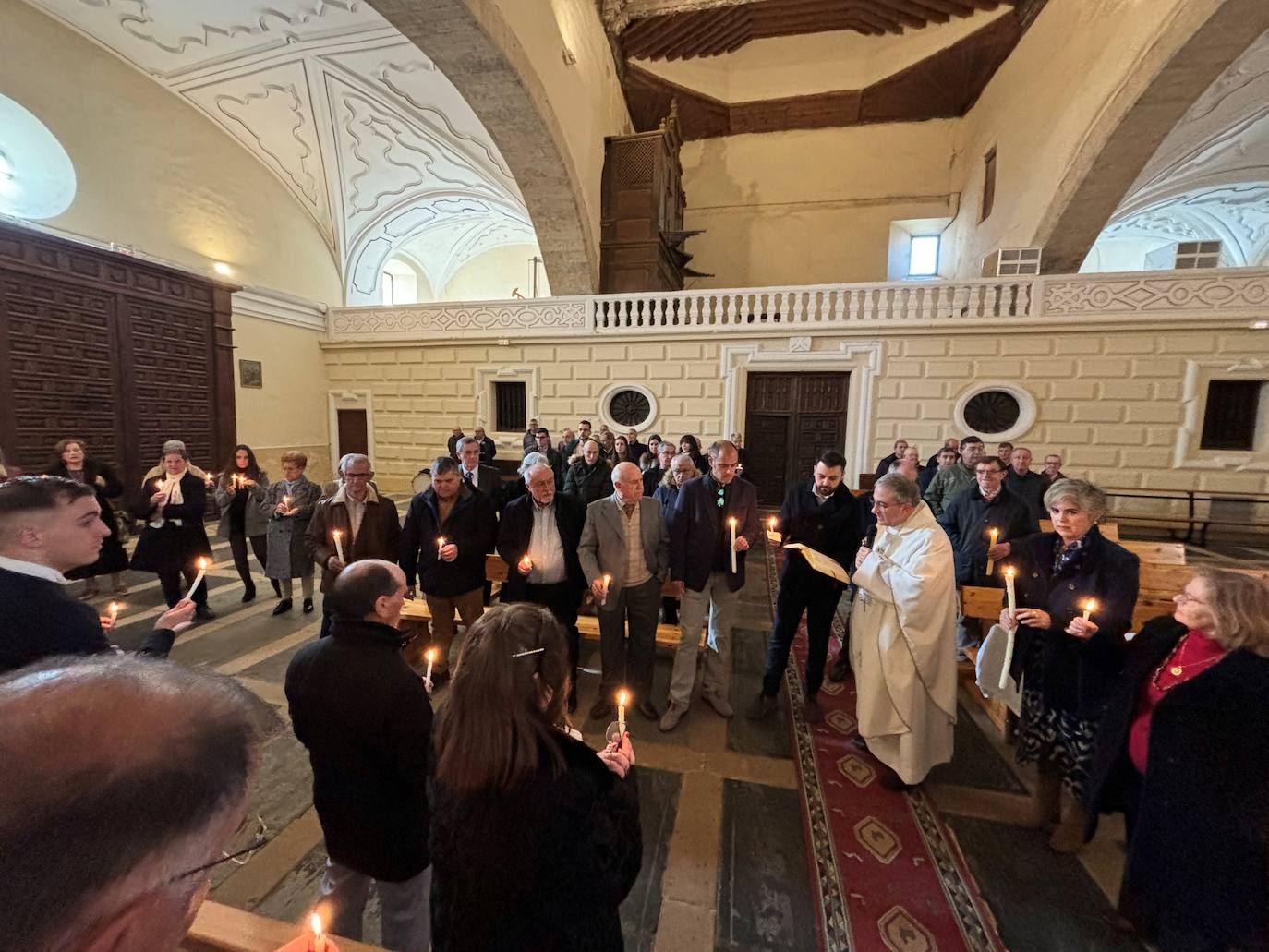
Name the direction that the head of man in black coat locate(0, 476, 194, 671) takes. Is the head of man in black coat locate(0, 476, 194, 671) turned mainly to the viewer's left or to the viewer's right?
to the viewer's right

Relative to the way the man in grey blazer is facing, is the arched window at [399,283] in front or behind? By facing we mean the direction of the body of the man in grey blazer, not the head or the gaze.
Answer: behind

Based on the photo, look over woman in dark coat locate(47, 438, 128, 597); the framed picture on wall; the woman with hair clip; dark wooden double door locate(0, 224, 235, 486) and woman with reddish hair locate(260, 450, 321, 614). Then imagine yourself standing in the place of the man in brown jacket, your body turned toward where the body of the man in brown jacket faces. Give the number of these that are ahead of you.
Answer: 1

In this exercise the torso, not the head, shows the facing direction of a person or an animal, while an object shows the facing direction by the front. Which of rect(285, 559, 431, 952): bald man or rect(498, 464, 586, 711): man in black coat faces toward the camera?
the man in black coat

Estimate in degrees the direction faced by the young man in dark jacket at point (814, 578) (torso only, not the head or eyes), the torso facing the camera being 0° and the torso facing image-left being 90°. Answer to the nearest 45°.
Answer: approximately 0°

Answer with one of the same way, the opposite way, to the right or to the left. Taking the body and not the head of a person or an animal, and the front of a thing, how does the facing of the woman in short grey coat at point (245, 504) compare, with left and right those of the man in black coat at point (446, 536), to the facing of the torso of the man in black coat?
the same way

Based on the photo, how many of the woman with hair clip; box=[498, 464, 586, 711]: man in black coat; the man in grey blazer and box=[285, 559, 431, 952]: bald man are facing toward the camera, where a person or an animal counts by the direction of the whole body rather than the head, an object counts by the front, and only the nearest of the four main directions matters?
2

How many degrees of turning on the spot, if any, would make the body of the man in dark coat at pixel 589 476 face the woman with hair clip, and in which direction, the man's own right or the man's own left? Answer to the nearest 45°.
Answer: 0° — they already face them

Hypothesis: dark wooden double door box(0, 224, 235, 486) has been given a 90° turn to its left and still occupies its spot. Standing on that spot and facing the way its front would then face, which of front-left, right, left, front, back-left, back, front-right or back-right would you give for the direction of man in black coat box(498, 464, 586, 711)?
back-right

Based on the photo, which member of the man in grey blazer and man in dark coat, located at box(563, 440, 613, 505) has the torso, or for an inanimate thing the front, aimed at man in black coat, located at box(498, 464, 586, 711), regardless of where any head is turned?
the man in dark coat

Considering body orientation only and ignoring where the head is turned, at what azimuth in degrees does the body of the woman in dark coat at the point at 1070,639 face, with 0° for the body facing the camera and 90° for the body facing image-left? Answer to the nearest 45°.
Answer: approximately 45°

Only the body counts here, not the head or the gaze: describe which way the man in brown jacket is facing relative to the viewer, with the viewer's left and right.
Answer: facing the viewer

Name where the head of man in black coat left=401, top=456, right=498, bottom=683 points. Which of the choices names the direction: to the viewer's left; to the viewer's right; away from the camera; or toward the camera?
toward the camera

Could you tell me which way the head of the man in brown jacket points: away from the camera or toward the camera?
toward the camera

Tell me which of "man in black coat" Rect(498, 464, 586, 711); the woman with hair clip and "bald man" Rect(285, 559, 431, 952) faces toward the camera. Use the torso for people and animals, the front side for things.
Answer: the man in black coat

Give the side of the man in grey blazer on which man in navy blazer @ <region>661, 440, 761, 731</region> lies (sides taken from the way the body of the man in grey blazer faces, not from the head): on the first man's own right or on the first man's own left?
on the first man's own left

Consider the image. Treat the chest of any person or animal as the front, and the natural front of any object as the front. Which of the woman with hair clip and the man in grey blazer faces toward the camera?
the man in grey blazer

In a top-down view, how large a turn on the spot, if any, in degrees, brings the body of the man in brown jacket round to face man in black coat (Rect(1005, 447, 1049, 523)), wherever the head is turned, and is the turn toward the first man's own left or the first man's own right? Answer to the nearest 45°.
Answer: approximately 90° to the first man's own left

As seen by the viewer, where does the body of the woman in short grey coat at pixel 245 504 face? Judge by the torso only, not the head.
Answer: toward the camera

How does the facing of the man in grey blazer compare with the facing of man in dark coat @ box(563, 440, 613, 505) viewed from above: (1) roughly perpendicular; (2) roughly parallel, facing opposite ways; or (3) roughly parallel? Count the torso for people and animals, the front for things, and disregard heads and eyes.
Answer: roughly parallel

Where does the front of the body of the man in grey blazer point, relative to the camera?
toward the camera

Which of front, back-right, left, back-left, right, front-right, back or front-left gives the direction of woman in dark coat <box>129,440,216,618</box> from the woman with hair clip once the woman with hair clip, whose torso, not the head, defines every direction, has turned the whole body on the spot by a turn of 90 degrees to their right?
back

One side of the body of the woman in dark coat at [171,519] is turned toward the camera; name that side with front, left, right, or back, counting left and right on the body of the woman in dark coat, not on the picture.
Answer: front

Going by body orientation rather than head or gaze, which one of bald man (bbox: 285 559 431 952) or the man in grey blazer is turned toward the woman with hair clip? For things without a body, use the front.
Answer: the man in grey blazer
